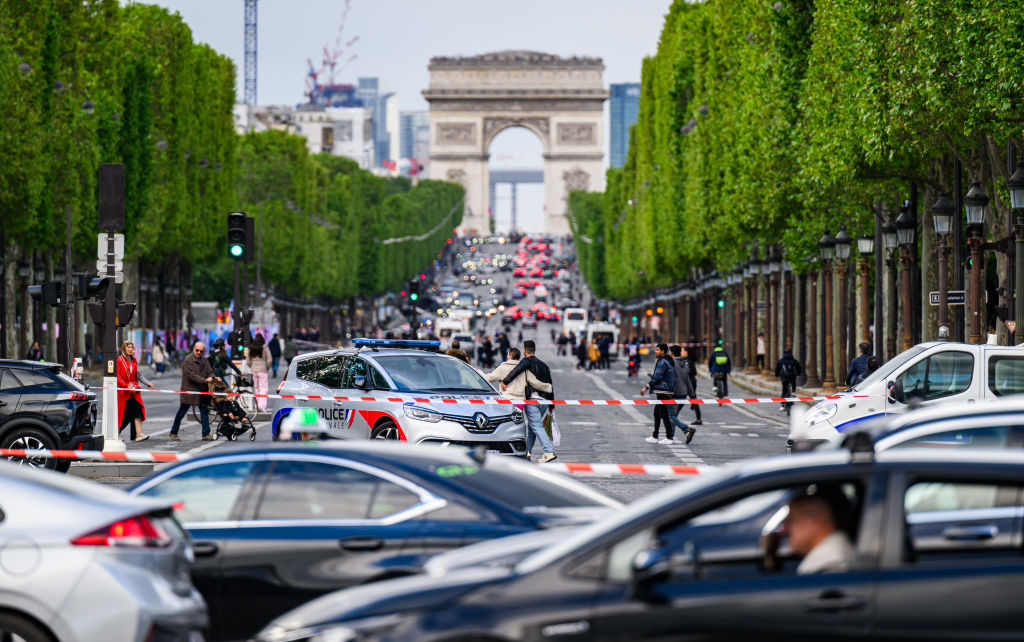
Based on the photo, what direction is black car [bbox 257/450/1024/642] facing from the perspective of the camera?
to the viewer's left

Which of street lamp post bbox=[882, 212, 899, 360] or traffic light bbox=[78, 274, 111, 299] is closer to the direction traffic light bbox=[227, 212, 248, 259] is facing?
the traffic light

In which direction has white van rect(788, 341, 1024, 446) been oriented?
to the viewer's left

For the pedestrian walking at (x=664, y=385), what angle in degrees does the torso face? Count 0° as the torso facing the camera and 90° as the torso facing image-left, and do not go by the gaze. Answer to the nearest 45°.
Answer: approximately 90°

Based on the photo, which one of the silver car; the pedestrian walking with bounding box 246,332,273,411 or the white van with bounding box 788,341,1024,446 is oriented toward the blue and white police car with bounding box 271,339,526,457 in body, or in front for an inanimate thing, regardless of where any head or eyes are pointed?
the white van
